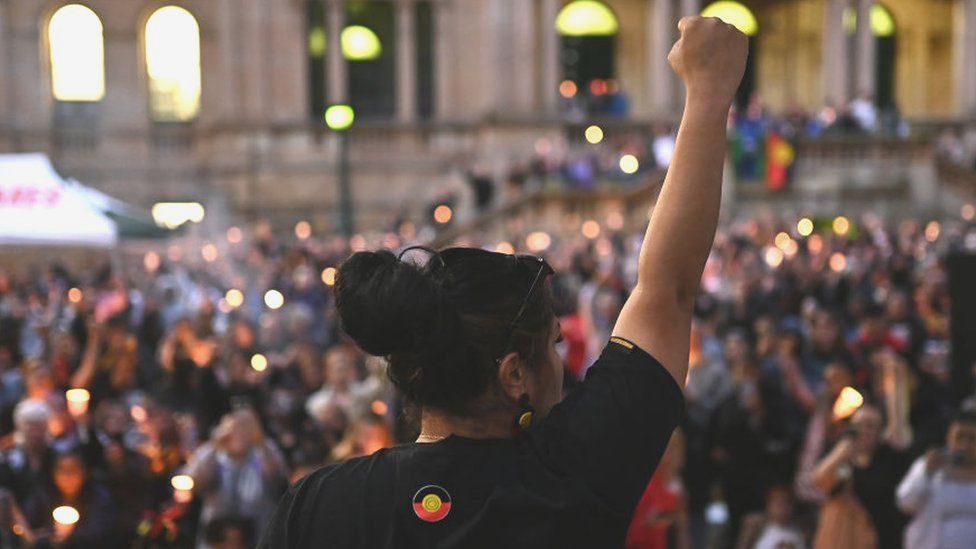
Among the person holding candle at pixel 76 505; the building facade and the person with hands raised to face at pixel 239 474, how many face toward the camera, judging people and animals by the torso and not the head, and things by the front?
3

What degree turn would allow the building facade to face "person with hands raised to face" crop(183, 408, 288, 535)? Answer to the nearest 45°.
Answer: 0° — it already faces them

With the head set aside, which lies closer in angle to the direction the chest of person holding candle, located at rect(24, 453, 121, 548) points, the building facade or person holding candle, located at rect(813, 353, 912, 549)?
the person holding candle

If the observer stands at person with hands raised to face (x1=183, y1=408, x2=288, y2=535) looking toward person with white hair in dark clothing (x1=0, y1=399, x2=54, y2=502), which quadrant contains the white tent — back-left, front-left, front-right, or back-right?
front-right

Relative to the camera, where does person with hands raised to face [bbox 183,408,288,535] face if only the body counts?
toward the camera

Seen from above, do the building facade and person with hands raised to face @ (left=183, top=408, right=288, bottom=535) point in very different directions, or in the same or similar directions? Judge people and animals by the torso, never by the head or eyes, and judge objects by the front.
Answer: same or similar directions

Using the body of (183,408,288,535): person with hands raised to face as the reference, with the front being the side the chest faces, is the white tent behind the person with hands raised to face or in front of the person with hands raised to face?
behind

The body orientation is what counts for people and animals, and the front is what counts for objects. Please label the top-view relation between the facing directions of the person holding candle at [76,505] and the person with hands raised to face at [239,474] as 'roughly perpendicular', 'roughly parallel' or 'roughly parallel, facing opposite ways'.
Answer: roughly parallel

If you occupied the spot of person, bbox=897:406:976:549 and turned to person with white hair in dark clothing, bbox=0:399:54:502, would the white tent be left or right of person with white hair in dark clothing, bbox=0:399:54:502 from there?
right

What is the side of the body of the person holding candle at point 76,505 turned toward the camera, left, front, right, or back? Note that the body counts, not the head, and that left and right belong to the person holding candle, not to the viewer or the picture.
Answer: front

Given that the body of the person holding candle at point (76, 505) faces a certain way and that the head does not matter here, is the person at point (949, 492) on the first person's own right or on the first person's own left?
on the first person's own left

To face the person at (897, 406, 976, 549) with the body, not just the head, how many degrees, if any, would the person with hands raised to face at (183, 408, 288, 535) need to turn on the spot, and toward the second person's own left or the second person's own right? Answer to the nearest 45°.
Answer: approximately 45° to the second person's own left
